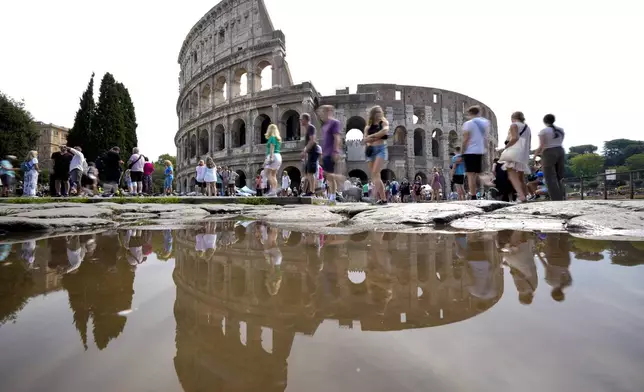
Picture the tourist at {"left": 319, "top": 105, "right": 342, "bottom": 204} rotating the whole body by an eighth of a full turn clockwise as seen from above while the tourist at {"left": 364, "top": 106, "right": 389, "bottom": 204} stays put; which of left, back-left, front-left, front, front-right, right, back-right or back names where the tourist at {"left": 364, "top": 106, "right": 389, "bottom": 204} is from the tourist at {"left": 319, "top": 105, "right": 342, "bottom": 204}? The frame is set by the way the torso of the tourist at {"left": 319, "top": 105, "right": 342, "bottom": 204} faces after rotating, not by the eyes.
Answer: back

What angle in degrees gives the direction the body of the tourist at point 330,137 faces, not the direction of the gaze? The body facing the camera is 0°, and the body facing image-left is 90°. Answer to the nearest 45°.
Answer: approximately 90°

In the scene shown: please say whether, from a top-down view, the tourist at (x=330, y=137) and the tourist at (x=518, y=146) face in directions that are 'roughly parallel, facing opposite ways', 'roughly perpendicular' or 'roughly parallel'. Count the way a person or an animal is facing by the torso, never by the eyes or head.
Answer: roughly perpendicular
